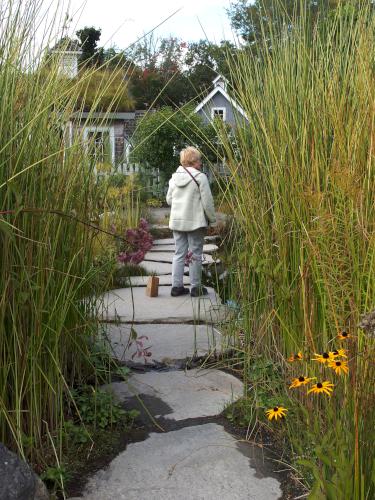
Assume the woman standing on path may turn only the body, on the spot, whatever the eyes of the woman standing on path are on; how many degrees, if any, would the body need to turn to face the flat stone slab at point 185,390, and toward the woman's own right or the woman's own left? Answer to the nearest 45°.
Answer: approximately 135° to the woman's own right

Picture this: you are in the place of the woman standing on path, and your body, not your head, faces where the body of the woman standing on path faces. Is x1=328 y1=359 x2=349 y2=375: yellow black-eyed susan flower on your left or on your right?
on your right

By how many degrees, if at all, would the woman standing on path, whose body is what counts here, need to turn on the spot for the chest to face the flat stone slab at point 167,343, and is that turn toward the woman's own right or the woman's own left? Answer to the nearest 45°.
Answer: approximately 135° to the woman's own right

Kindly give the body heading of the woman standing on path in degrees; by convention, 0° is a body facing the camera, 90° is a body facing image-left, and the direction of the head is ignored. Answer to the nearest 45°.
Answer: approximately 225°

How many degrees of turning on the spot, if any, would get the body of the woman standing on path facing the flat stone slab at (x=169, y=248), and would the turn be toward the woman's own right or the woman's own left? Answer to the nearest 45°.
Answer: approximately 45° to the woman's own left

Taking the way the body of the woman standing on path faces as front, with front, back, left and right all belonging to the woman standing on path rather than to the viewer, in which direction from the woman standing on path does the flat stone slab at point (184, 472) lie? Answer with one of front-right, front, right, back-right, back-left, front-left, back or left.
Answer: back-right

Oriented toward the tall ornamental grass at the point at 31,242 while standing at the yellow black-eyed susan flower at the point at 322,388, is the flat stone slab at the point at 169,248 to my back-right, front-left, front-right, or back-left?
front-right

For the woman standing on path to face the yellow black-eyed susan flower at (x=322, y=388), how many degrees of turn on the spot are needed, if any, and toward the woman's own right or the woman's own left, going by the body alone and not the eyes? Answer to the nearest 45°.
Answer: approximately 135° to the woman's own right
